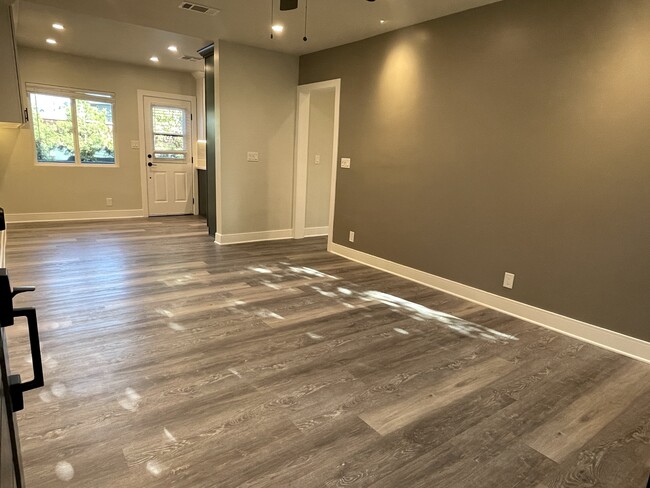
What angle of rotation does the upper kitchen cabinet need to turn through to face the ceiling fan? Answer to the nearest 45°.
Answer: approximately 45° to its right

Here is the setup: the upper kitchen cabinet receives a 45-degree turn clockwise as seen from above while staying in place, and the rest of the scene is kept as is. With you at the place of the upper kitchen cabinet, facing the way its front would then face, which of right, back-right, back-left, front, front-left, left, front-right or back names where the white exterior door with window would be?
left

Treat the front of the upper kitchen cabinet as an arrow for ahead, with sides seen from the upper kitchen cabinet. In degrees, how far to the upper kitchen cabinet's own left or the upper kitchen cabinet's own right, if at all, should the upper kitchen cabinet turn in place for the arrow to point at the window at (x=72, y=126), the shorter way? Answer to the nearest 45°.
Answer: approximately 90° to the upper kitchen cabinet's own left

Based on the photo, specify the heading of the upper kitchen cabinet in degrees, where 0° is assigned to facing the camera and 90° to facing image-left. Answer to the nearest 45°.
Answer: approximately 270°
